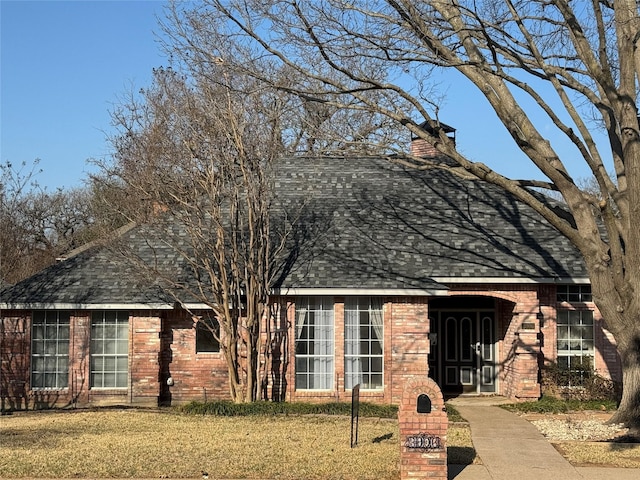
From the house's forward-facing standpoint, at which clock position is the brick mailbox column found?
The brick mailbox column is roughly at 12 o'clock from the house.

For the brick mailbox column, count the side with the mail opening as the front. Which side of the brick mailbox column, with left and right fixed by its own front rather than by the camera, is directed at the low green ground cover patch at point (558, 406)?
back

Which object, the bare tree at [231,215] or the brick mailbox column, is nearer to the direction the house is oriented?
the brick mailbox column

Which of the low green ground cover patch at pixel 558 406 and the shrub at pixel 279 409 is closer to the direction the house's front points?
the shrub

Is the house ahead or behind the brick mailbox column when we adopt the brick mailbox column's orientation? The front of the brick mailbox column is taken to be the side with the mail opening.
behind

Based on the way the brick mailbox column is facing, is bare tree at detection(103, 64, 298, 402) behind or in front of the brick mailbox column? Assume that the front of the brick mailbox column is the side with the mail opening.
behind

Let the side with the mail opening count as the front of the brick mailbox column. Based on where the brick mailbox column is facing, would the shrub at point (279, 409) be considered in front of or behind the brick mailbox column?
behind

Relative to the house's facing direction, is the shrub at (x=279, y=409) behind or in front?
in front

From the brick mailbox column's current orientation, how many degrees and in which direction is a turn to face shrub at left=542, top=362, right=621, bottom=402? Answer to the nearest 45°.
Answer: approximately 180°

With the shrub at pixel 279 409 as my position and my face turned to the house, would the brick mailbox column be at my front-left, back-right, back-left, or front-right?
back-right

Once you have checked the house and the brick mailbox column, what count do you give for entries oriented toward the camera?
2

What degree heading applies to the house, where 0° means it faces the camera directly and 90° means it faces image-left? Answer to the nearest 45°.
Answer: approximately 0°
